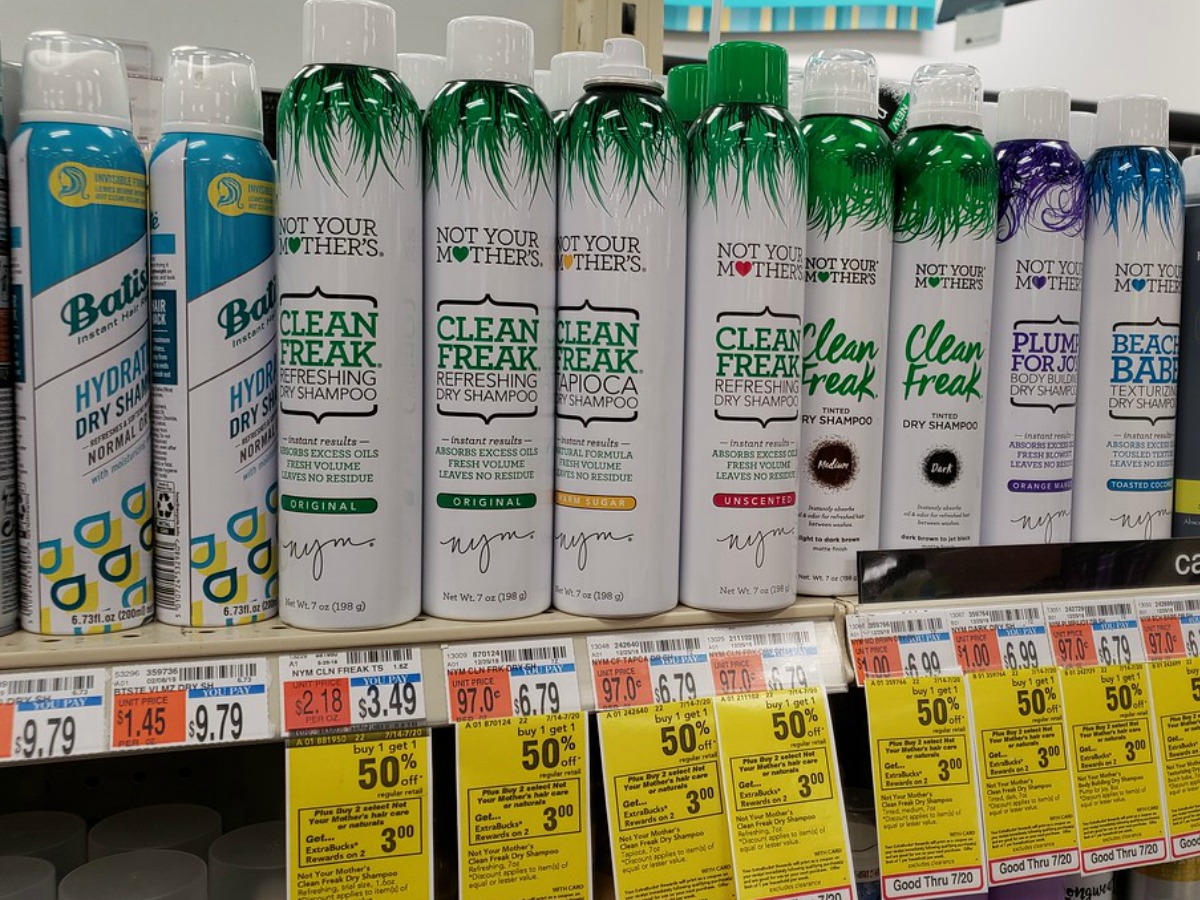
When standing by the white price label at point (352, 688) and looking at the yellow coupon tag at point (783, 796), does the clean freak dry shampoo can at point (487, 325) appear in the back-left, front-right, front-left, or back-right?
front-left

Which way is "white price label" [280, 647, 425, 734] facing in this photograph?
toward the camera

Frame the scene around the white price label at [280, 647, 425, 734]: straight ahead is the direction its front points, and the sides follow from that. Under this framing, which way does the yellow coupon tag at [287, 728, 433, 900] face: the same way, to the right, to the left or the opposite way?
the same way

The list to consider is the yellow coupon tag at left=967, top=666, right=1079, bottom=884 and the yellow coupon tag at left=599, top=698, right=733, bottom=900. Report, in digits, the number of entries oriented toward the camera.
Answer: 2

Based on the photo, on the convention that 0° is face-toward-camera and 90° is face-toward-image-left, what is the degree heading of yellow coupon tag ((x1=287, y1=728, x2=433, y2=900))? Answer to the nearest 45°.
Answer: approximately 0°

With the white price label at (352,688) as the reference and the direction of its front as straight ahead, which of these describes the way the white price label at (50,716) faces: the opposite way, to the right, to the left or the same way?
the same way

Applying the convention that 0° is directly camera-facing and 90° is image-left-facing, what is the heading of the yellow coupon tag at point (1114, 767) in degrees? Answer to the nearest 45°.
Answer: approximately 0°

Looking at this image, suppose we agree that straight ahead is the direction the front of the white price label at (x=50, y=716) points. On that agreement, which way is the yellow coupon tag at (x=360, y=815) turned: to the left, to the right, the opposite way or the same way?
the same way

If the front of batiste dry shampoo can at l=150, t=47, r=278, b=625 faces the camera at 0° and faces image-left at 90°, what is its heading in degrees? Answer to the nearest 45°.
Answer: approximately 315°

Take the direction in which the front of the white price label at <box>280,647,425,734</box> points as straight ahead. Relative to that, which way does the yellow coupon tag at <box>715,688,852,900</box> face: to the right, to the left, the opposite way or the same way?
the same way
